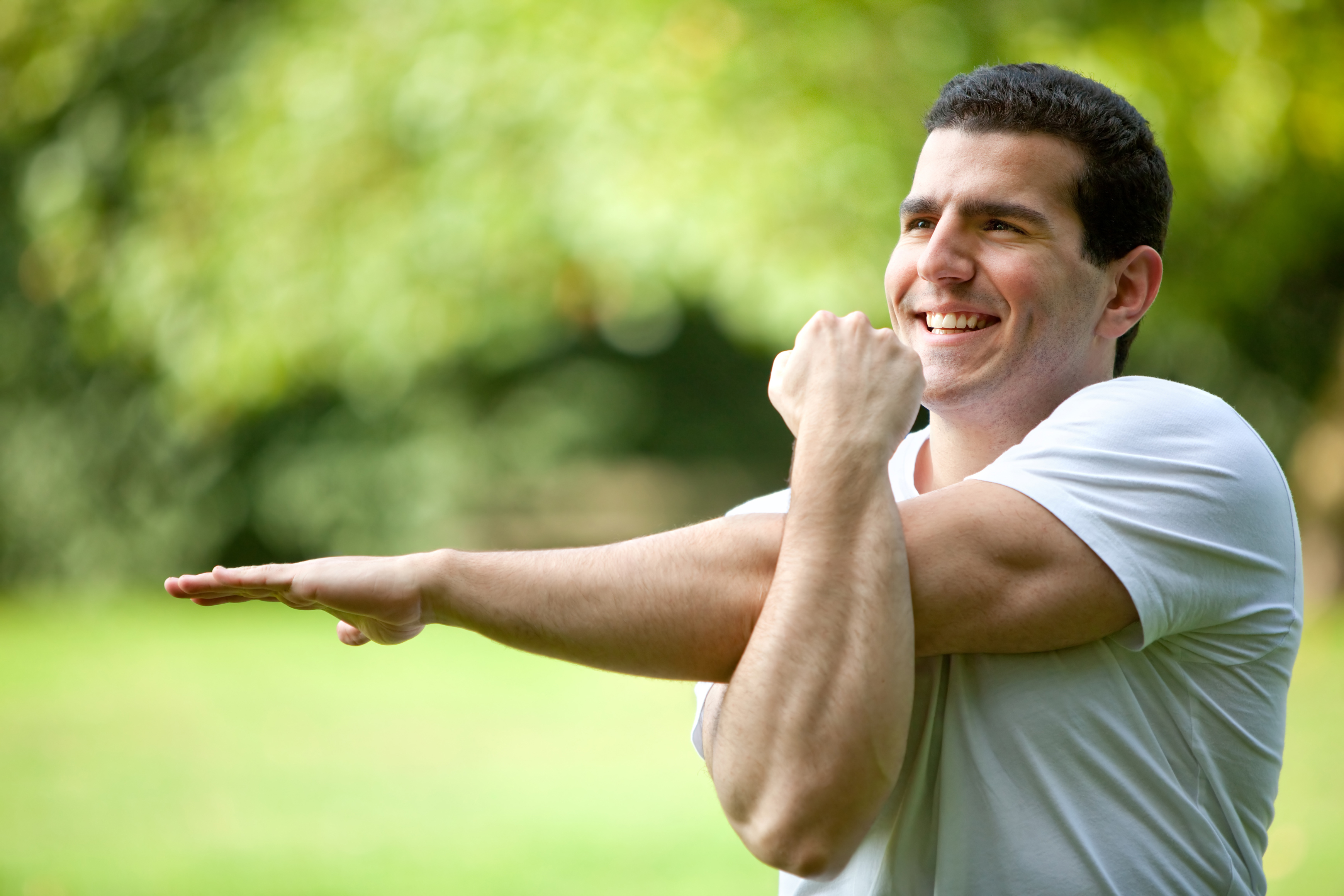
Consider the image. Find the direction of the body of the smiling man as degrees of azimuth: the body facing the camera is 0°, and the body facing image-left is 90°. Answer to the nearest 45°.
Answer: approximately 45°

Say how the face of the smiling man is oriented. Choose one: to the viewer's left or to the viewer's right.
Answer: to the viewer's left
